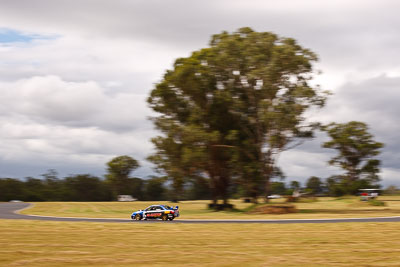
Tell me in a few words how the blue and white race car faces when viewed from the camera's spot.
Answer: facing to the left of the viewer
